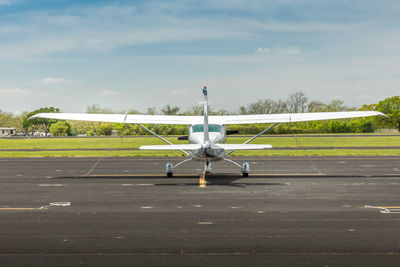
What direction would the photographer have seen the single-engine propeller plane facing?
facing away from the viewer
